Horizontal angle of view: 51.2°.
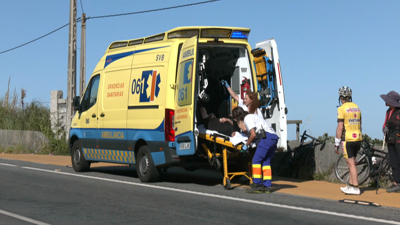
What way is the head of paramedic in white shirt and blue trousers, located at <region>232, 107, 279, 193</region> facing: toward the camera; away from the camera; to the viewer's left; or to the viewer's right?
to the viewer's left

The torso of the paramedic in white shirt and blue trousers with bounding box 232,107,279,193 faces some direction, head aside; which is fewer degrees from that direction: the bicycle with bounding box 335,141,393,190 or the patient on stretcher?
the patient on stretcher

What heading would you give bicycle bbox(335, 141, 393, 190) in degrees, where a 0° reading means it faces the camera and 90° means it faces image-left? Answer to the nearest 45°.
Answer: approximately 90°

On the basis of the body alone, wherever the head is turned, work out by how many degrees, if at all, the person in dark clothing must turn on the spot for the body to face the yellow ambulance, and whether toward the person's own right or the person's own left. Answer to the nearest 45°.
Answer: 0° — they already face it

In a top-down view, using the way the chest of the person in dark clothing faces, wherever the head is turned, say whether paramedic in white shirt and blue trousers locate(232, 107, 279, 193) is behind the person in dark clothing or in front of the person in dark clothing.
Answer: in front

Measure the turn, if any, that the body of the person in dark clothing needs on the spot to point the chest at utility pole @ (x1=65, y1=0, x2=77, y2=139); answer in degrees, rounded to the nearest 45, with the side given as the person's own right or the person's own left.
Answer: approximately 45° to the person's own right

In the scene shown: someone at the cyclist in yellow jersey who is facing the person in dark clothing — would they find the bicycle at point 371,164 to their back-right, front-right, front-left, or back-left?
front-left

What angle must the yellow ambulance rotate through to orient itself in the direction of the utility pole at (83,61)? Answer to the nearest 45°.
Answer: approximately 45° to its right

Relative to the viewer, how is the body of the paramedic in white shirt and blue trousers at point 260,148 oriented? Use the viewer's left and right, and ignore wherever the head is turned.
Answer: facing to the left of the viewer

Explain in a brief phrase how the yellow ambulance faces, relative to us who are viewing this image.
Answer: facing away from the viewer and to the left of the viewer

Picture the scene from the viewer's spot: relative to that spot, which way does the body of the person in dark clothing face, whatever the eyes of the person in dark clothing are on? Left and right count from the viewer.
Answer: facing to the left of the viewer

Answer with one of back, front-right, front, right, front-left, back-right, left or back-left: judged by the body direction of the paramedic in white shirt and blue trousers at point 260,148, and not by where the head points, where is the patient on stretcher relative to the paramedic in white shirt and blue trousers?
front-right

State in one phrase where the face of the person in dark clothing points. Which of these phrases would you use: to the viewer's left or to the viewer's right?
to the viewer's left

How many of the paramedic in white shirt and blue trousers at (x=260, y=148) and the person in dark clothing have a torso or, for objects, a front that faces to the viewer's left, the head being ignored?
2
